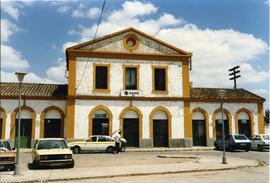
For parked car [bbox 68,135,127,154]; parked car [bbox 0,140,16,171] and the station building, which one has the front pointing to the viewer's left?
parked car [bbox 68,135,127,154]

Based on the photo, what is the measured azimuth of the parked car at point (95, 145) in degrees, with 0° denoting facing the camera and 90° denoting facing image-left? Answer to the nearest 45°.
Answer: approximately 90°

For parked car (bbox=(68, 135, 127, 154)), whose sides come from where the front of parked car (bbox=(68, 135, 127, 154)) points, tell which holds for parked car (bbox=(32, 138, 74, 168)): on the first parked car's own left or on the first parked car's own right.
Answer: on the first parked car's own left

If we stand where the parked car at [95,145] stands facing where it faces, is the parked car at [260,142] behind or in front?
behind

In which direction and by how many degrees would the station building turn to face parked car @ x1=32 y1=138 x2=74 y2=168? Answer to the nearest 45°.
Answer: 0° — it already faces it

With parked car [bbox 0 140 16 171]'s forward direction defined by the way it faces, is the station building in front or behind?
behind

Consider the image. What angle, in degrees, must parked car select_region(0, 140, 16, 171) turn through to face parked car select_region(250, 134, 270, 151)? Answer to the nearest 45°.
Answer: approximately 90° to its left

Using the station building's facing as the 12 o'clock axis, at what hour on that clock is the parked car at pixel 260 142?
The parked car is roughly at 9 o'clock from the station building.

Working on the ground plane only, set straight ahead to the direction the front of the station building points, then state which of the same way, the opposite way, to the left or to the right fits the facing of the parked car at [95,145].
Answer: to the right

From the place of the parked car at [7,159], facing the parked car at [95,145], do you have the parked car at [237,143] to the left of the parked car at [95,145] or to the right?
right

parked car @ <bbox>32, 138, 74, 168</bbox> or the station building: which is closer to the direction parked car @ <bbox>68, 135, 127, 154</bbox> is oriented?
the parked car

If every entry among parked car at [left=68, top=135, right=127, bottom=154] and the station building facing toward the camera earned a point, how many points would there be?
1

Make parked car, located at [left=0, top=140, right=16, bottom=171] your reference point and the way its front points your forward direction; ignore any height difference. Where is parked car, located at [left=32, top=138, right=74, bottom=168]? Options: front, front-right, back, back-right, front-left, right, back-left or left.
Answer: left

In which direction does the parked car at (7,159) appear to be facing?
toward the camera

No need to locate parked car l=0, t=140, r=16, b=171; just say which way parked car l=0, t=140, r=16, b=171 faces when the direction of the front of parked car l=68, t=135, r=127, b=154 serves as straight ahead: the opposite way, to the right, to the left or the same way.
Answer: to the left
